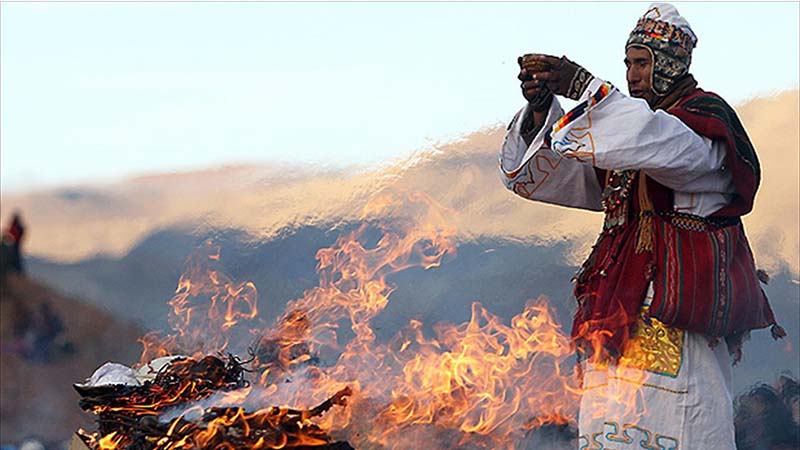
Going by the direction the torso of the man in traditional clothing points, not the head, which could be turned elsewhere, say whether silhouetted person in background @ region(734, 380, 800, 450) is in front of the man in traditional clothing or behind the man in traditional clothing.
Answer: behind

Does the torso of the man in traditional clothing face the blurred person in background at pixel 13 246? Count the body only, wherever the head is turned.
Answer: no

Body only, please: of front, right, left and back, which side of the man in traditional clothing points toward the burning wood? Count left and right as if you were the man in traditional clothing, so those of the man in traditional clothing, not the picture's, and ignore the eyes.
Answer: front

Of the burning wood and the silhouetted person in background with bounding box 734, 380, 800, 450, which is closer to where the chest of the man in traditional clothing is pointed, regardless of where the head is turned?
the burning wood

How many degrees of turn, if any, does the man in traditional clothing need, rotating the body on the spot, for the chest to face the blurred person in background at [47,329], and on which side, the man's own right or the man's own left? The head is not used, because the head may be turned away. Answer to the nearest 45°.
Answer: approximately 90° to the man's own right

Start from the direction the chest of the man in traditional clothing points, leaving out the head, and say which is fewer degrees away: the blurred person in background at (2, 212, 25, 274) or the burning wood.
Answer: the burning wood

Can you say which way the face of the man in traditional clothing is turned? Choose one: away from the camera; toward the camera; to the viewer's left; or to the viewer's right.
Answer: to the viewer's left

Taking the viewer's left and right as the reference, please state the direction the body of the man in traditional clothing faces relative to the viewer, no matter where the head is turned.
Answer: facing the viewer and to the left of the viewer
